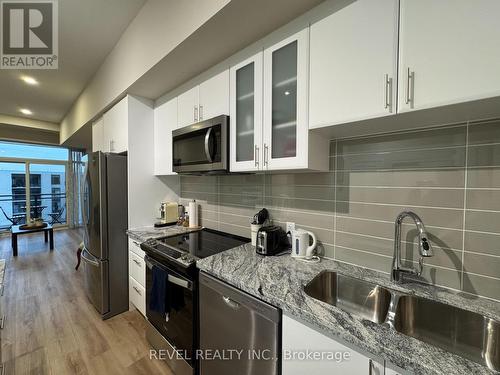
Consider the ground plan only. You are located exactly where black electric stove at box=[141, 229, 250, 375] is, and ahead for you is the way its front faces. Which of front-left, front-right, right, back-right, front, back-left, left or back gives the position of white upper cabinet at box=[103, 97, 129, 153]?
right

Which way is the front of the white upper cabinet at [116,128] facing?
to the viewer's left

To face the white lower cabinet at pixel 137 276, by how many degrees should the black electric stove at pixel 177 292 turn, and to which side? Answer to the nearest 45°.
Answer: approximately 90° to its right

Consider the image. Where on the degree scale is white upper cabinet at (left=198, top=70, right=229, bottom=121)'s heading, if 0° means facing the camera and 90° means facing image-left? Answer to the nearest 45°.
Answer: approximately 45°

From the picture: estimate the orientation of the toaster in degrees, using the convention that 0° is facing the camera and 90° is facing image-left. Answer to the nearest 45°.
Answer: approximately 45°

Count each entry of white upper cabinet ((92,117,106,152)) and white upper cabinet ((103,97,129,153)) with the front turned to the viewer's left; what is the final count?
2

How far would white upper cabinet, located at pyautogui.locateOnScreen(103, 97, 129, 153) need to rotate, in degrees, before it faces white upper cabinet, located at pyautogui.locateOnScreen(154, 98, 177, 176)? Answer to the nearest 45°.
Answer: approximately 135° to its left

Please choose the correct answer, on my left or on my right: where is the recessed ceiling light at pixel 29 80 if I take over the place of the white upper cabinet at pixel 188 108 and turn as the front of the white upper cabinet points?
on my right

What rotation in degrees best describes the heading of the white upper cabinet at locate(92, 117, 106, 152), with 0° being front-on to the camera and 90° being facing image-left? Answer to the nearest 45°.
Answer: approximately 90°

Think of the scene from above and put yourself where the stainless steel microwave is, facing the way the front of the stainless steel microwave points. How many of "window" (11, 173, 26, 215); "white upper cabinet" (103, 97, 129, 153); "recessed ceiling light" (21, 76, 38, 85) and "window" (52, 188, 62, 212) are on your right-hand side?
4
